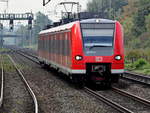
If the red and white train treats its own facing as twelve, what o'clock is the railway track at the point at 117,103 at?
The railway track is roughly at 1 o'clock from the red and white train.

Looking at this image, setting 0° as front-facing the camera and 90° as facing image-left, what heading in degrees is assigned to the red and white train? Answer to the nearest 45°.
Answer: approximately 315°
